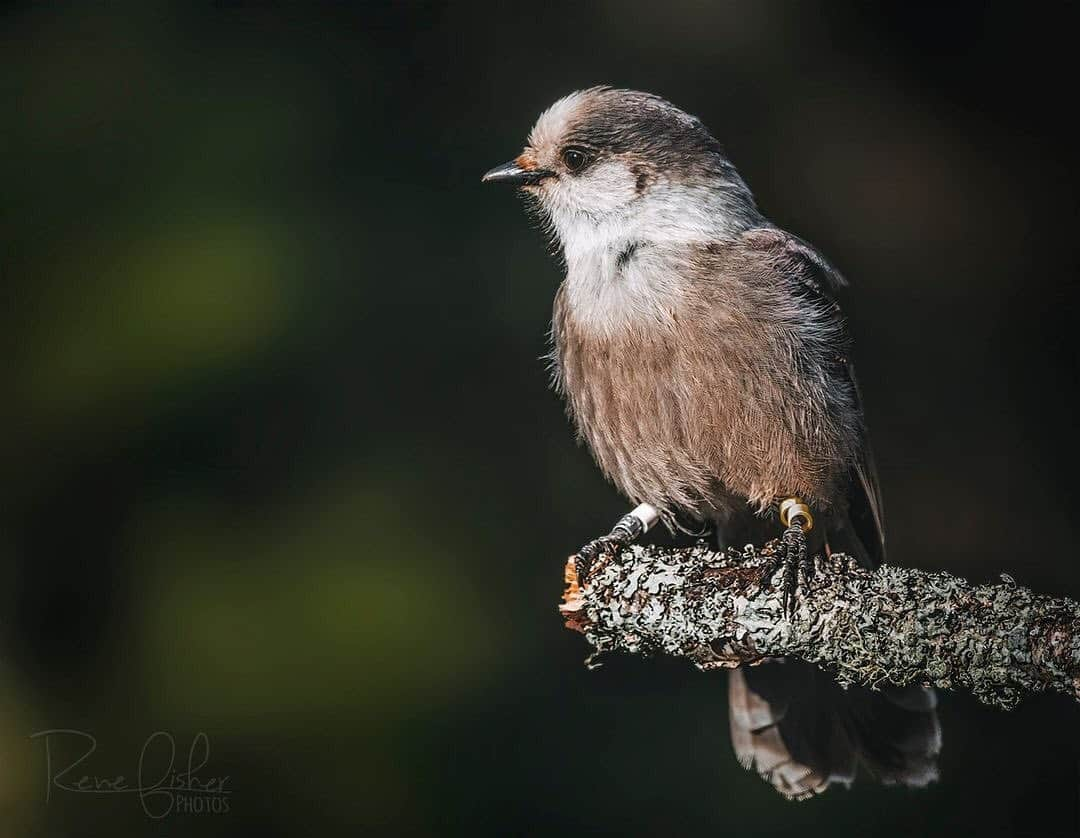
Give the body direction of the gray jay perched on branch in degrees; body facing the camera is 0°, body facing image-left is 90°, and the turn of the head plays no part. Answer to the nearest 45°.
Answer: approximately 45°
